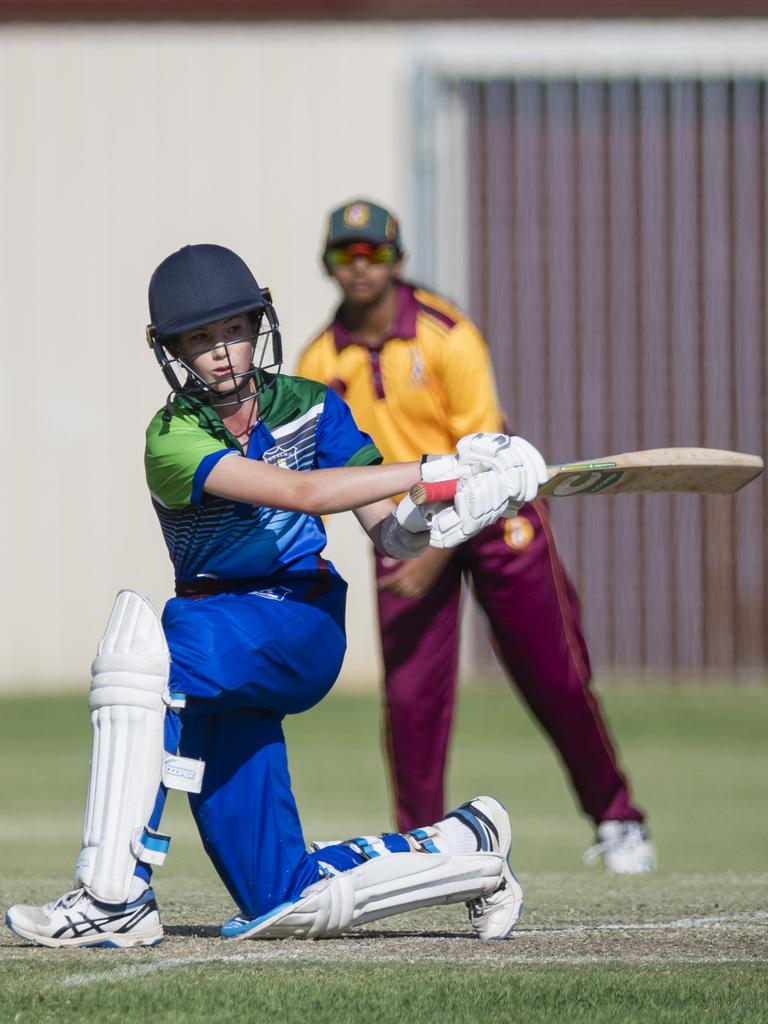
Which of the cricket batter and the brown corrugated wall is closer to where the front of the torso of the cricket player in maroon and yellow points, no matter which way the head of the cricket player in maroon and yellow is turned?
the cricket batter

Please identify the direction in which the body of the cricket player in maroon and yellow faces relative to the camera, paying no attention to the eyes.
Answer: toward the camera

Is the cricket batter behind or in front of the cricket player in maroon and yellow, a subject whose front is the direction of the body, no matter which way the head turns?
in front

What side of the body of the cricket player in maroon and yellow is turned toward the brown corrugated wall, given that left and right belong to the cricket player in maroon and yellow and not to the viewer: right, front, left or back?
back
